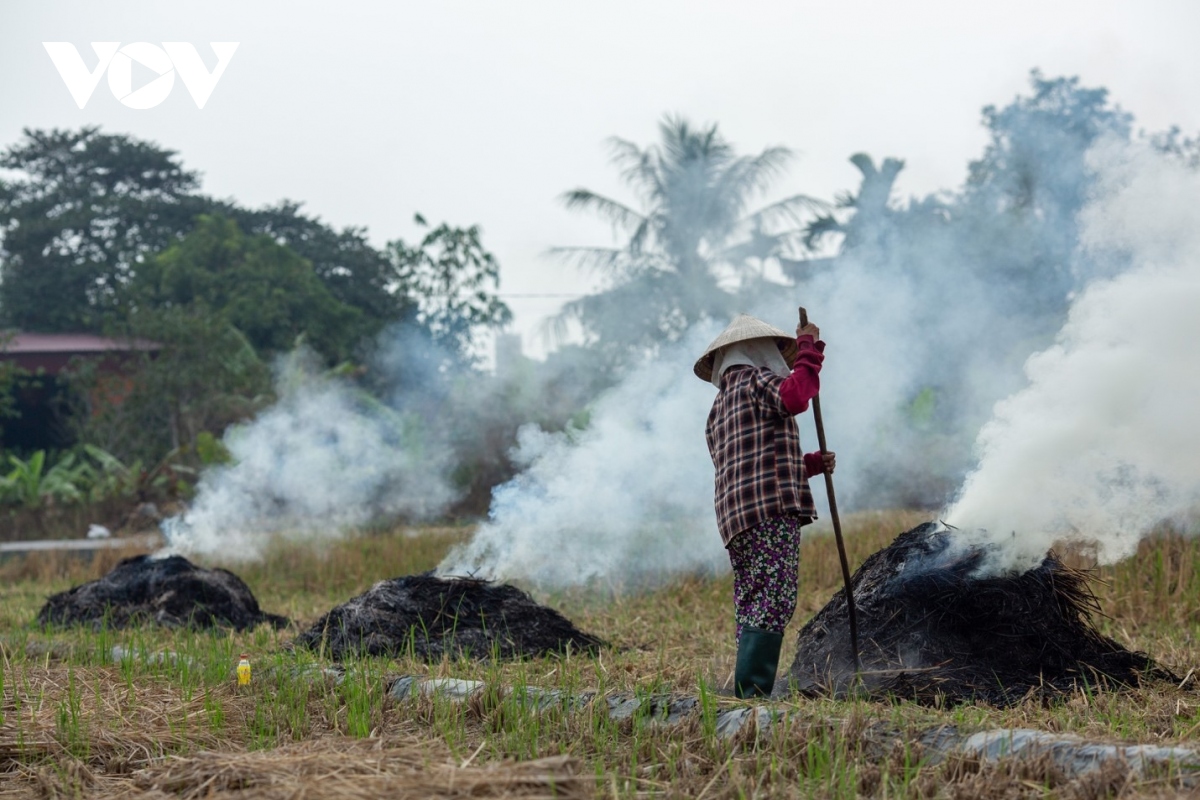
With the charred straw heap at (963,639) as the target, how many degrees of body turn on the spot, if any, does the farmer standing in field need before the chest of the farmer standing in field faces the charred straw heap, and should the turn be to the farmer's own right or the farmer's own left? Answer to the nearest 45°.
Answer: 0° — they already face it

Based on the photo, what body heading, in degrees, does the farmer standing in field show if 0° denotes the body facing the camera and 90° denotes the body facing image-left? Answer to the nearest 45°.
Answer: approximately 225°

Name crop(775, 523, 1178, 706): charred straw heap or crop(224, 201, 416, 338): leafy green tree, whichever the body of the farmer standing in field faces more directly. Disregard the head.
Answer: the charred straw heap

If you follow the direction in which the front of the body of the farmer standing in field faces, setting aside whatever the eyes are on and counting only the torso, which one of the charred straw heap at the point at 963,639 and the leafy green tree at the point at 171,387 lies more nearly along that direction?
the charred straw heap

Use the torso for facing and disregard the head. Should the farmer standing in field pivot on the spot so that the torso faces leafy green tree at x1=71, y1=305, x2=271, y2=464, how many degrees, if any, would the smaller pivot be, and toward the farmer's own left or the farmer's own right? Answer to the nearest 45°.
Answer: approximately 90° to the farmer's own left

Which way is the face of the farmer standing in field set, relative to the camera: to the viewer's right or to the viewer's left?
to the viewer's right
